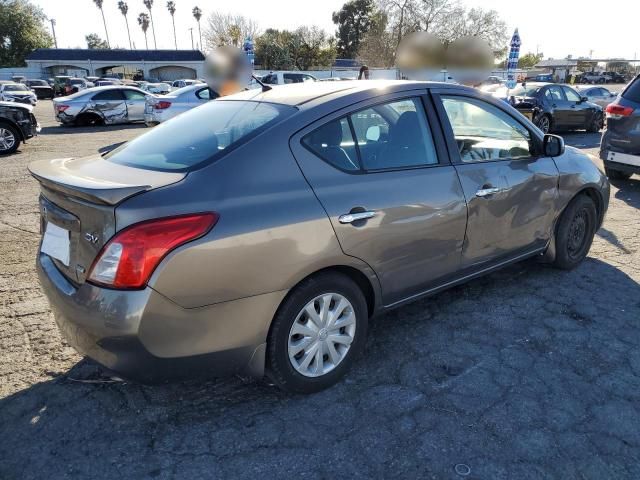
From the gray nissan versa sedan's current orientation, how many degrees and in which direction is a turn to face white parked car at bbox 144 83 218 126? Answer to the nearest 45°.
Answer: approximately 45° to its left

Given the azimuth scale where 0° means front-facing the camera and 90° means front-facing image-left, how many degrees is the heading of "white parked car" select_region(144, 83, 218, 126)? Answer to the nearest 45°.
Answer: approximately 225°

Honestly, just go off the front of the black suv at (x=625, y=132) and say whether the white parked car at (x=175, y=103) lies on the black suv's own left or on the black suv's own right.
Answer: on the black suv's own left

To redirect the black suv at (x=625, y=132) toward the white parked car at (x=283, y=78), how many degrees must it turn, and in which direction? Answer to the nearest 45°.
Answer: approximately 90° to its left

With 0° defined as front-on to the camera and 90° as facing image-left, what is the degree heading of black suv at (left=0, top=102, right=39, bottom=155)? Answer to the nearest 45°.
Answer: approximately 315°

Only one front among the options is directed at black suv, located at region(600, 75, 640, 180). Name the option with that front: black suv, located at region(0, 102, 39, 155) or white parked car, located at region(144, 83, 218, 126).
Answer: black suv, located at region(0, 102, 39, 155)

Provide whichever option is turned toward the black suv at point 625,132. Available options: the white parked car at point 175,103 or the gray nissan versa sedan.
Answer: the gray nissan versa sedan

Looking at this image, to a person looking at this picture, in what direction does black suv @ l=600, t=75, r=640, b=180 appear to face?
facing away from the viewer and to the right of the viewer

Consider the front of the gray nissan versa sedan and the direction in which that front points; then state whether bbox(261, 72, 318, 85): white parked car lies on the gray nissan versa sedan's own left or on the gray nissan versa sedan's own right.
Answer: on the gray nissan versa sedan's own left
